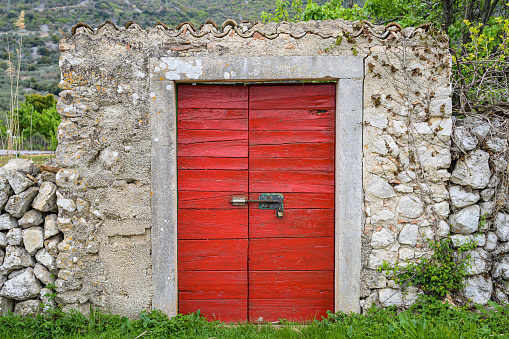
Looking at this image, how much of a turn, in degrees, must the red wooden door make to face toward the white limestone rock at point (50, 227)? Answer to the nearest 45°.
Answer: approximately 90° to its right

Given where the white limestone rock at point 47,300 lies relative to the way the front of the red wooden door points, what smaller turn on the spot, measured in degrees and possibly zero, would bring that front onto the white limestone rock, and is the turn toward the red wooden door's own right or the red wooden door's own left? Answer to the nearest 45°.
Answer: approximately 90° to the red wooden door's own right

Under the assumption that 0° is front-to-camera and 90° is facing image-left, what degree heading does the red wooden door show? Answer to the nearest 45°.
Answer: approximately 0°

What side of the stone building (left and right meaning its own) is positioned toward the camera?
front

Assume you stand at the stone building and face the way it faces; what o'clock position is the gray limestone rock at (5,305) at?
The gray limestone rock is roughly at 3 o'clock from the stone building.

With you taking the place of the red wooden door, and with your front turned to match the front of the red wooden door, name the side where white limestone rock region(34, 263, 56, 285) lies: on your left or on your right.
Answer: on your right

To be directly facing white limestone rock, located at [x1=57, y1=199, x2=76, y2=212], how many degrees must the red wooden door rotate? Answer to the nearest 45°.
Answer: approximately 90° to its right

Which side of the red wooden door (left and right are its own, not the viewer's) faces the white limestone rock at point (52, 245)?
right

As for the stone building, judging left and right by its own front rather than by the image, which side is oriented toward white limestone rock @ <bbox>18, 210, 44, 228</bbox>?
right

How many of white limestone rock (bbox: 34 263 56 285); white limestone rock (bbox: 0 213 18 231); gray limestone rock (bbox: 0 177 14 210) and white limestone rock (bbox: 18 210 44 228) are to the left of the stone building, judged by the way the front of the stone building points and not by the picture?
0

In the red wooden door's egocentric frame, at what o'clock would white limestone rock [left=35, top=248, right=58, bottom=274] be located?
The white limestone rock is roughly at 3 o'clock from the red wooden door.

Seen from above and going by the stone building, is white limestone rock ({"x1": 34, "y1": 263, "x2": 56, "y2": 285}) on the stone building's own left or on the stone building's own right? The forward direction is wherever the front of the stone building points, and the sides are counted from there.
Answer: on the stone building's own right

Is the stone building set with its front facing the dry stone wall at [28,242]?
no

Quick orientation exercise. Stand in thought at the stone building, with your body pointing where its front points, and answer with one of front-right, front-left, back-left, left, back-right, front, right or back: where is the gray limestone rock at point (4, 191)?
right

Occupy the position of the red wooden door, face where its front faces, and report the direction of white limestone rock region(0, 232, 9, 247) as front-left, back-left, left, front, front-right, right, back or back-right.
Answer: right

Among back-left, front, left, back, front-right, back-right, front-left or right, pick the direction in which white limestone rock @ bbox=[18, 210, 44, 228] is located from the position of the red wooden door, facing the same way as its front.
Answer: right
